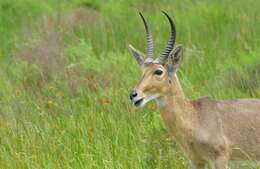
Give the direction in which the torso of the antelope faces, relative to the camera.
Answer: to the viewer's left
